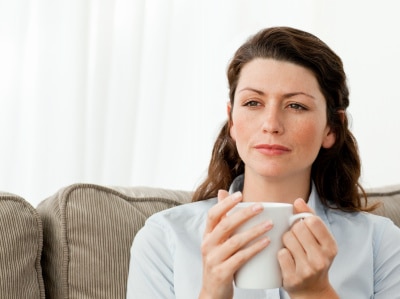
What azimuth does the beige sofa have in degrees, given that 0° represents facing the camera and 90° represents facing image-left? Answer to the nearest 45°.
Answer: approximately 0°

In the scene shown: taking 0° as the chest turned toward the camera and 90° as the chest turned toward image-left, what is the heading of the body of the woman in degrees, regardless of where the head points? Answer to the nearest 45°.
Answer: approximately 0°
